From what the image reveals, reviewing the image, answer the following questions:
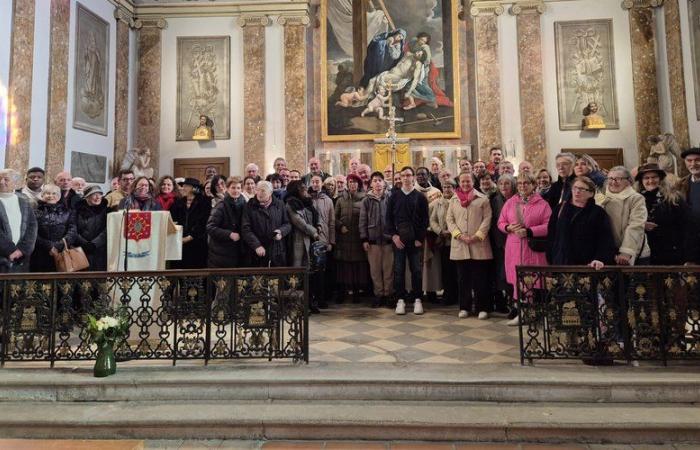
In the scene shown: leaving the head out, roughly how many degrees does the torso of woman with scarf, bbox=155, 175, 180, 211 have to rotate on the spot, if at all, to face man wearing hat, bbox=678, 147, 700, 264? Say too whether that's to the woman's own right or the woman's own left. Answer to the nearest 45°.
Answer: approximately 45° to the woman's own left

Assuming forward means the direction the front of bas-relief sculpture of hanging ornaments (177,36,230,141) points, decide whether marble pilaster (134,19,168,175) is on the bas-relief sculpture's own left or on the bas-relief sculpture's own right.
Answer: on the bas-relief sculpture's own right

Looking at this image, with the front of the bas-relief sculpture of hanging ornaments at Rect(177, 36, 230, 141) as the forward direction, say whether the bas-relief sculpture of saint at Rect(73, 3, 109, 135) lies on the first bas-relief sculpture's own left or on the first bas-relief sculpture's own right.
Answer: on the first bas-relief sculpture's own right

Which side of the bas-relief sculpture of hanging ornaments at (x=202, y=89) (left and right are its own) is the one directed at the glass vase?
front

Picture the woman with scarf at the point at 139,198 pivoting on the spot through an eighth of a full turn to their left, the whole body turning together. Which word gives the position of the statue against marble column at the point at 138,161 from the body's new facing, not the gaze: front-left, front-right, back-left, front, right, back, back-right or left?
back-left

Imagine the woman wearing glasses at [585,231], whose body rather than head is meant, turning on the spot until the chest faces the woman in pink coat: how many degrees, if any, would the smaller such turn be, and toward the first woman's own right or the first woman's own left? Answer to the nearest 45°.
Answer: approximately 90° to the first woman's own right

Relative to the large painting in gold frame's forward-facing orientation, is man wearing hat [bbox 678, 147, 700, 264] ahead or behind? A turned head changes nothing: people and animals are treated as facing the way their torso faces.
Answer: ahead

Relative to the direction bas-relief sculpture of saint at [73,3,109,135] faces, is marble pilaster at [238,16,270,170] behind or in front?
in front
